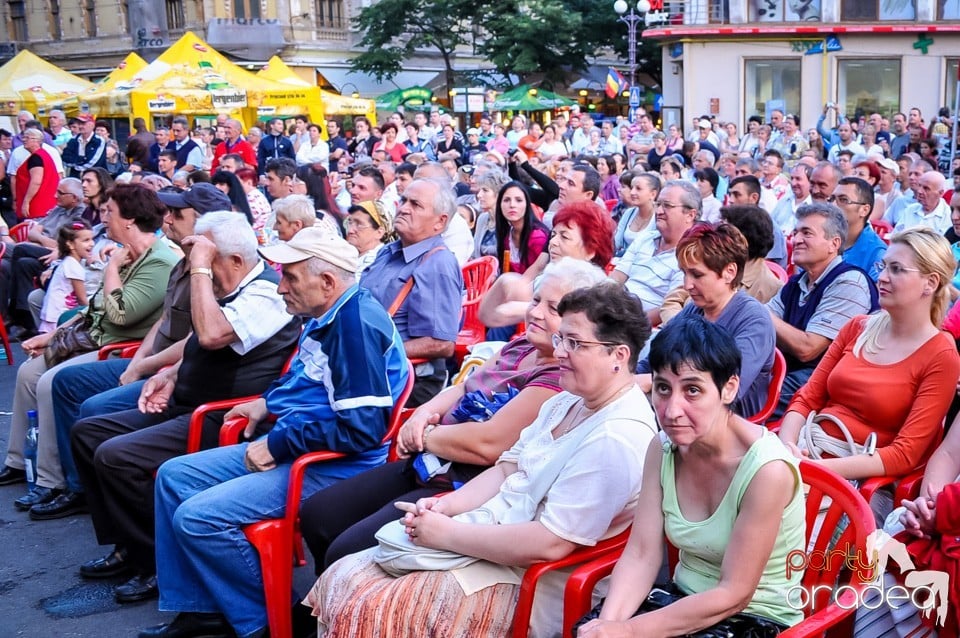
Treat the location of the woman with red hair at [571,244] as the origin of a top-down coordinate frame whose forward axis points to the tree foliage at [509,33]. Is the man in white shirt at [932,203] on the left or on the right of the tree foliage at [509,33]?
right

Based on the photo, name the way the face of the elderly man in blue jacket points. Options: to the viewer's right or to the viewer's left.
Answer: to the viewer's left

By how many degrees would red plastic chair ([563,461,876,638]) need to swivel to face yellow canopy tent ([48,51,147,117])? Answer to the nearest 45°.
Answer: approximately 90° to its right

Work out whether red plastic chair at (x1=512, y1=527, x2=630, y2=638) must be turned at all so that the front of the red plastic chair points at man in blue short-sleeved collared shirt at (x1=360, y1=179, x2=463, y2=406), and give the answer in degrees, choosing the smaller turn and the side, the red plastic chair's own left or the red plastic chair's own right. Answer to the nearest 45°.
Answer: approximately 135° to the red plastic chair's own right

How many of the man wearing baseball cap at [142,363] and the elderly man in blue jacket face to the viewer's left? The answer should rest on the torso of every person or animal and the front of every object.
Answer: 2

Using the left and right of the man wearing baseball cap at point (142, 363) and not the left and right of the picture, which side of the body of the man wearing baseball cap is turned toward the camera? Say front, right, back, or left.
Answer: left

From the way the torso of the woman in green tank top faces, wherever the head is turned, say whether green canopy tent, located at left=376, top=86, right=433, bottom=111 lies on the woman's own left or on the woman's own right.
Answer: on the woman's own right

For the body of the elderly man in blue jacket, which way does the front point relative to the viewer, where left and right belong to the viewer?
facing to the left of the viewer

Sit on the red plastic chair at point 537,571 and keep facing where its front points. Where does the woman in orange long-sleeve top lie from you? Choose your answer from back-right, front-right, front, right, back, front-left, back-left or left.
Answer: back

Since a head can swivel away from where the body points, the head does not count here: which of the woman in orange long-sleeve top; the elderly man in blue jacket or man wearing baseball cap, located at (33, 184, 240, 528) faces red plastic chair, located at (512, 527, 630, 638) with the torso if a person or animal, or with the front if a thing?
the woman in orange long-sleeve top

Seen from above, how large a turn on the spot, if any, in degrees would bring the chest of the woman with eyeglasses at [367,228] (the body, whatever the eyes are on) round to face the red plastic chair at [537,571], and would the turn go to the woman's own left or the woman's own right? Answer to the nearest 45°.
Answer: approximately 45° to the woman's own left
